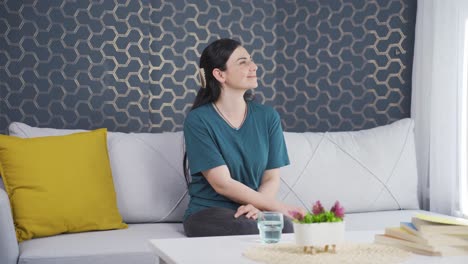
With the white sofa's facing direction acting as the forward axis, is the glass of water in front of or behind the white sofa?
in front

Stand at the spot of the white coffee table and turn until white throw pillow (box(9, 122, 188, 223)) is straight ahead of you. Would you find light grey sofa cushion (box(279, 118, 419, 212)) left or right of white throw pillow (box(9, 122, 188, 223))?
right

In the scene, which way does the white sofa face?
toward the camera

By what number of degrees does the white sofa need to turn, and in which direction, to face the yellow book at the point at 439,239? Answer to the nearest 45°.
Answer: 0° — it already faces it

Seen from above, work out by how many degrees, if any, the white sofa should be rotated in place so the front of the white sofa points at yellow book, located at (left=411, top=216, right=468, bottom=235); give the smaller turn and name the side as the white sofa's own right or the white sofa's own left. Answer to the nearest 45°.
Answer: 0° — it already faces it

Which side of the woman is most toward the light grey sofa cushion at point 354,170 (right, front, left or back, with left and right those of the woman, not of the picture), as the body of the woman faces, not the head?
left

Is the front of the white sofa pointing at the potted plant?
yes

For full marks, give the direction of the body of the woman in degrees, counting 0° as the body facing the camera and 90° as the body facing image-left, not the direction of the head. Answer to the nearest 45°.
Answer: approximately 315°
